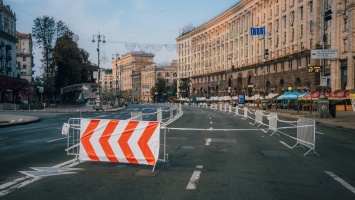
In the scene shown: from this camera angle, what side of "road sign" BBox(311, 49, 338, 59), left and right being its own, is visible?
front

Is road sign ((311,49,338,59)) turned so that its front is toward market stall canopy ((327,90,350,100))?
no

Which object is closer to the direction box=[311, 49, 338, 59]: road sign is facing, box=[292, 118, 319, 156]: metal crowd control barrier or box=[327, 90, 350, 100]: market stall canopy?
the metal crowd control barrier

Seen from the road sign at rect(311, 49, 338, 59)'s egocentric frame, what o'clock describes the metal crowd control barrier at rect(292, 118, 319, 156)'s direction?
The metal crowd control barrier is roughly at 12 o'clock from the road sign.
